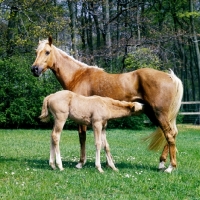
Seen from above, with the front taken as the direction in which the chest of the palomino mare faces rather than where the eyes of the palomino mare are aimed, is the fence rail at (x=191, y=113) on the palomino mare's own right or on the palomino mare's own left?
on the palomino mare's own right

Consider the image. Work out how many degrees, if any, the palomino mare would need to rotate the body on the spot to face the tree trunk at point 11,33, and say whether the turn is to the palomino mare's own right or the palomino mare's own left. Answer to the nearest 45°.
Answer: approximately 90° to the palomino mare's own right

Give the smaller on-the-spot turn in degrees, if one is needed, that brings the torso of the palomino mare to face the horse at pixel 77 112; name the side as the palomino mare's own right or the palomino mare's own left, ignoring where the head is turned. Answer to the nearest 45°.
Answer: approximately 45° to the palomino mare's own left

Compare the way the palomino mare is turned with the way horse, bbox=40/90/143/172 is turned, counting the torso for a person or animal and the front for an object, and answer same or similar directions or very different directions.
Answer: very different directions

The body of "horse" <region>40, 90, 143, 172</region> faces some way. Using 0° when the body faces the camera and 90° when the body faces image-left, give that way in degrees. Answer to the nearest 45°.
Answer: approximately 270°

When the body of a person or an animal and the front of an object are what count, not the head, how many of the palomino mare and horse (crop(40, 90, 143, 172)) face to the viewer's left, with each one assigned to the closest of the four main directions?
1

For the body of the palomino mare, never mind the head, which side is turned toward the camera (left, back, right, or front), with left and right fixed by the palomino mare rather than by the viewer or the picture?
left

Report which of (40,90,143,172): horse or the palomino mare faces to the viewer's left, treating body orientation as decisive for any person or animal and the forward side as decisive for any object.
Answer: the palomino mare
